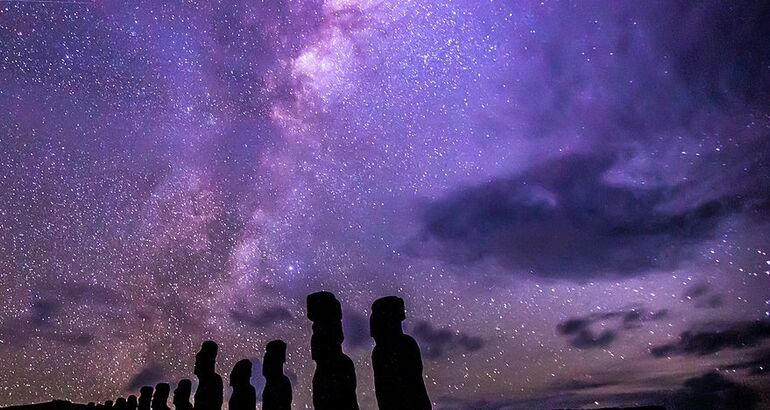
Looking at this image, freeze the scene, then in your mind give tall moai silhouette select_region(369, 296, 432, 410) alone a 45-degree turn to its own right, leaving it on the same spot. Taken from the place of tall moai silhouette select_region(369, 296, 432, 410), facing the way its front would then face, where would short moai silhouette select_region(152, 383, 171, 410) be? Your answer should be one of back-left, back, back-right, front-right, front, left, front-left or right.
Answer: front

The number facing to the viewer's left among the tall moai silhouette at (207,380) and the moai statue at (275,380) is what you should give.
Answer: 2

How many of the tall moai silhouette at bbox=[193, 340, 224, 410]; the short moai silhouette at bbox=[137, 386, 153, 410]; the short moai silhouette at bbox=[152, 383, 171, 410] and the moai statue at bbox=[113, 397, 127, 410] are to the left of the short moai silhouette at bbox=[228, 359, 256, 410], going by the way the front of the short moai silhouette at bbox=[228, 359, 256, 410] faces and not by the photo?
0

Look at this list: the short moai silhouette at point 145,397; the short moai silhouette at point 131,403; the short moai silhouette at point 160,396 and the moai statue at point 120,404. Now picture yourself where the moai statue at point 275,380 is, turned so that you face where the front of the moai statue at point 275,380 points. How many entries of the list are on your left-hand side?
0

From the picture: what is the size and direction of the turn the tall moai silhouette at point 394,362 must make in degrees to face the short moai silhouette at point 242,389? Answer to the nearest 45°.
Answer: approximately 45° to its right

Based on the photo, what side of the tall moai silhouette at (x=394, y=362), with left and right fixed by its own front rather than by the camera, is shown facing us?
left

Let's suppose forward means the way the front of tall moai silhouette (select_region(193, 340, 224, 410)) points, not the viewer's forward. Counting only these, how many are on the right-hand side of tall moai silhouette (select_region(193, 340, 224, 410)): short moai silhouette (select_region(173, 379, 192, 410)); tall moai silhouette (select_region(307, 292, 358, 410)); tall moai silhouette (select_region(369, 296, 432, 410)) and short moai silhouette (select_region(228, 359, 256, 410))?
1

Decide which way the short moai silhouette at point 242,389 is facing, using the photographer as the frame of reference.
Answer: facing to the left of the viewer

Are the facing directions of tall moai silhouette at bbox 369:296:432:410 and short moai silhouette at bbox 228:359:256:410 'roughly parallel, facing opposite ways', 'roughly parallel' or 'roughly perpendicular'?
roughly parallel

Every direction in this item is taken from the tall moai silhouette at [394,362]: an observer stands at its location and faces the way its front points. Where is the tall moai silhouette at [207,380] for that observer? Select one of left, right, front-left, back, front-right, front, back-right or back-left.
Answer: front-right

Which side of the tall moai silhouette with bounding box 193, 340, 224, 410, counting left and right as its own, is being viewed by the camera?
left

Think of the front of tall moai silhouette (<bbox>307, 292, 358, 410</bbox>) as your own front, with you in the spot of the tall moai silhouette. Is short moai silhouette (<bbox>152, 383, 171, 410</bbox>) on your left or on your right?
on your right

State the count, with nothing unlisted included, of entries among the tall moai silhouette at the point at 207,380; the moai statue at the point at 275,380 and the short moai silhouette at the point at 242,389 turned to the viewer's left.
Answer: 3

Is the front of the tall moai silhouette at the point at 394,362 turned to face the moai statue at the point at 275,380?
no

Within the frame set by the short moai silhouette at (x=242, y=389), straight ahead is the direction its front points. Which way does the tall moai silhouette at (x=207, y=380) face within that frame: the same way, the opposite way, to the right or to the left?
the same way

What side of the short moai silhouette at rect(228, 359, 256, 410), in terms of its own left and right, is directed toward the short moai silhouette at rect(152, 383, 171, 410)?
right

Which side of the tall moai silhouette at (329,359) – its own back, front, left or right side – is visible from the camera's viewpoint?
left
